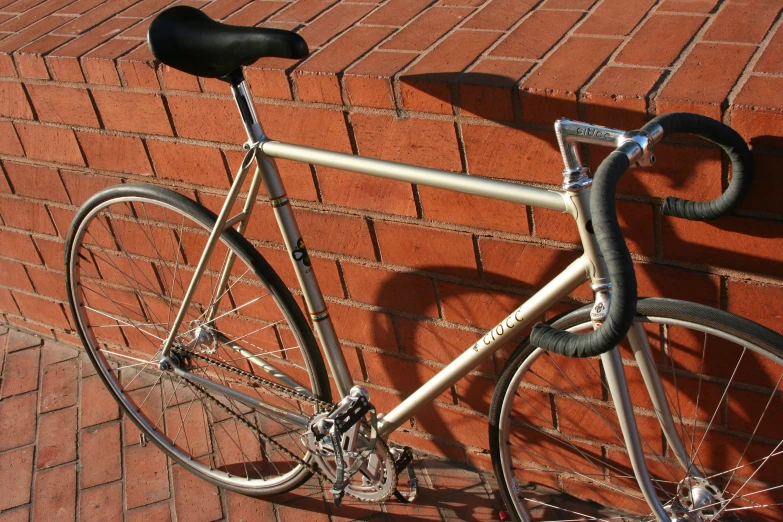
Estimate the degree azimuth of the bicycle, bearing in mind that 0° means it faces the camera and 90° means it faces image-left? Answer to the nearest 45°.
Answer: approximately 315°
